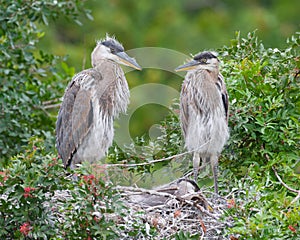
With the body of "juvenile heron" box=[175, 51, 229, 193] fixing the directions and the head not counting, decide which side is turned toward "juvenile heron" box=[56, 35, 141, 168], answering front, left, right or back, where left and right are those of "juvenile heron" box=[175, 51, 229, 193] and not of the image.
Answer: right

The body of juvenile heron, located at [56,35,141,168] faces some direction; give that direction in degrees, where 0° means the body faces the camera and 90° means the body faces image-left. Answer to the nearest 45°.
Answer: approximately 315°

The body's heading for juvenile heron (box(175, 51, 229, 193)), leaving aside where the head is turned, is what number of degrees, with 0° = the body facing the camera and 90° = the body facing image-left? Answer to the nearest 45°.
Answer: approximately 0°

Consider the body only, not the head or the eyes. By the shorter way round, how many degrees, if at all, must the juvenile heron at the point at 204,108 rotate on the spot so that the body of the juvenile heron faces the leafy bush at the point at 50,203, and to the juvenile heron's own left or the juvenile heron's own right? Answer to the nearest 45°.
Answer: approximately 45° to the juvenile heron's own right
